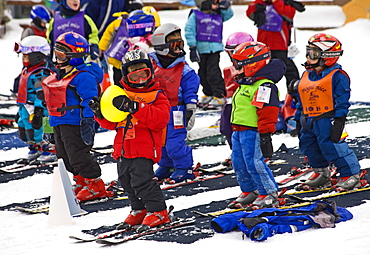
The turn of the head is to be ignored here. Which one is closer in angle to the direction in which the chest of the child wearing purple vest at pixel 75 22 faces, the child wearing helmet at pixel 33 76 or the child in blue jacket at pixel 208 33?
the child wearing helmet

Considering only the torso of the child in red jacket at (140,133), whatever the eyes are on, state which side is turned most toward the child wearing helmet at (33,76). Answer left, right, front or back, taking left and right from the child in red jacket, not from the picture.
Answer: right

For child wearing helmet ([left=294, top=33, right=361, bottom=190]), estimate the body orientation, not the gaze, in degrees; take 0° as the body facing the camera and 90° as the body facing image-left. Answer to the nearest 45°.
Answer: approximately 45°

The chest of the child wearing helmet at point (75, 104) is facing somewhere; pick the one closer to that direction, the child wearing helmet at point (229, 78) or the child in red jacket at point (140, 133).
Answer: the child in red jacket

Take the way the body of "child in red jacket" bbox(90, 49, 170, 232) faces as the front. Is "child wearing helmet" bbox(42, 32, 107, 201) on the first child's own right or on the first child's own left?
on the first child's own right

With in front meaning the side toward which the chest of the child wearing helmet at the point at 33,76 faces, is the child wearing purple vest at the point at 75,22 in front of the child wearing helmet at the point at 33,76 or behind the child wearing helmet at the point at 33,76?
behind

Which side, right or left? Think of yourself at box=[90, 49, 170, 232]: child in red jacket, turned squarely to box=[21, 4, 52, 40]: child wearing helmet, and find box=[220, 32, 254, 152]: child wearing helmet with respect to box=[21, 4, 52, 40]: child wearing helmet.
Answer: right

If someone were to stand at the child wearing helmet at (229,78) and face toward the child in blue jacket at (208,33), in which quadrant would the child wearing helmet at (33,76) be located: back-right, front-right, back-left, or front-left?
front-left

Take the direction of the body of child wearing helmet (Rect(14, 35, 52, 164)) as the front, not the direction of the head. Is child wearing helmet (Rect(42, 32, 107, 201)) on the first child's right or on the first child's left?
on the first child's left

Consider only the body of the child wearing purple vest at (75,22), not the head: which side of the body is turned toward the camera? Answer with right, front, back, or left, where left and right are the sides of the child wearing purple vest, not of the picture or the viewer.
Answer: front

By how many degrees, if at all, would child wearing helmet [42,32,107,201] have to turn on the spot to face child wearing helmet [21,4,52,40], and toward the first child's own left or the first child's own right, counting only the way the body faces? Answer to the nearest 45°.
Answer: approximately 135° to the first child's own right

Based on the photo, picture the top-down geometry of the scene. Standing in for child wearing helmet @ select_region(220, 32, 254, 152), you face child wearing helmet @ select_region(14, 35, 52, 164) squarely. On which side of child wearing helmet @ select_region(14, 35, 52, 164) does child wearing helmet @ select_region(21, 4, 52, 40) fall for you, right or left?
right

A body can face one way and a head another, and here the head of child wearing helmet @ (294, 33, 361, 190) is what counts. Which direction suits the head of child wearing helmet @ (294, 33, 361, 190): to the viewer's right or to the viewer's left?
to the viewer's left

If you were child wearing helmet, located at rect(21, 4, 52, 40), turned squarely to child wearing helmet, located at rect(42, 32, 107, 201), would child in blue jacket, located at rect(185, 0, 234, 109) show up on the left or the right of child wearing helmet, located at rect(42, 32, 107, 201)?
left

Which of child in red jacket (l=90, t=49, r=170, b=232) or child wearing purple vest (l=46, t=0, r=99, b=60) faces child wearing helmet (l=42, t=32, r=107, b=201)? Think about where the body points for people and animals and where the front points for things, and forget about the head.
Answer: child wearing purple vest (l=46, t=0, r=99, b=60)
